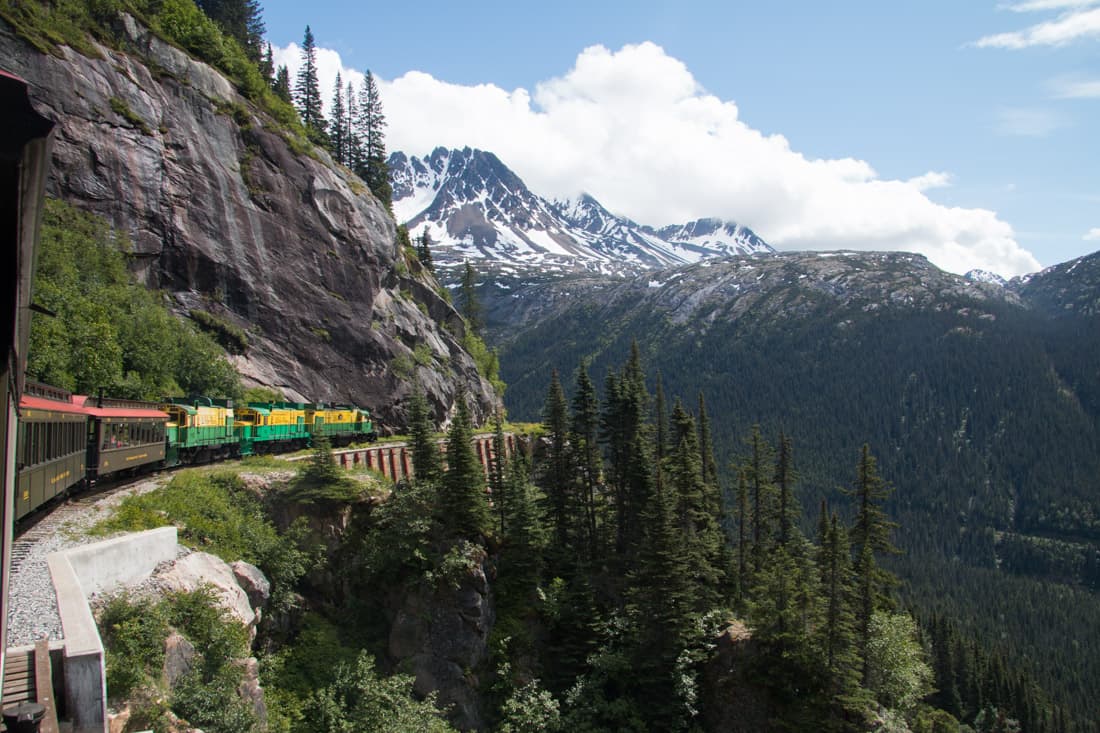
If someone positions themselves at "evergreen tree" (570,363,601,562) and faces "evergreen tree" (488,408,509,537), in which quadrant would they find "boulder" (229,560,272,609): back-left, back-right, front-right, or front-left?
front-left

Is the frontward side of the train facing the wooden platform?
no

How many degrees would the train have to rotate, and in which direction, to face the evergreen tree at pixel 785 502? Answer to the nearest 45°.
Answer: approximately 45° to its right

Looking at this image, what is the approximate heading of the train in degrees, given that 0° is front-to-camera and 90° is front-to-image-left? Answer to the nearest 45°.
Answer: approximately 225°

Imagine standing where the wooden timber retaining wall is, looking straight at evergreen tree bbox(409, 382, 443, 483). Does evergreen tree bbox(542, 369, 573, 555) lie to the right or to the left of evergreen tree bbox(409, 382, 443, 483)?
left

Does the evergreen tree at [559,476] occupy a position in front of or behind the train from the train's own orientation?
in front

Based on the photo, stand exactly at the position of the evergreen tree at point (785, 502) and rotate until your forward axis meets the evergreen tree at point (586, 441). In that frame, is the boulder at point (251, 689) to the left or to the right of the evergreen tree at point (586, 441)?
left

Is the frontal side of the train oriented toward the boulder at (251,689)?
no

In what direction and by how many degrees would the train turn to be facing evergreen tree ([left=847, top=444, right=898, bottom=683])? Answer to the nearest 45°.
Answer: approximately 45° to its right

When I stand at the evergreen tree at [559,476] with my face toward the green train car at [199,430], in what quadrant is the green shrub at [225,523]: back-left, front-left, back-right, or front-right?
front-left

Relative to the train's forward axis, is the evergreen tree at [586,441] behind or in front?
in front

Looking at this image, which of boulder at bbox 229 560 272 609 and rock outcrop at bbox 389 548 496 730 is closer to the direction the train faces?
the rock outcrop

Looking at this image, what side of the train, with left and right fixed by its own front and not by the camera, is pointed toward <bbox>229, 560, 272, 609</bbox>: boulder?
right

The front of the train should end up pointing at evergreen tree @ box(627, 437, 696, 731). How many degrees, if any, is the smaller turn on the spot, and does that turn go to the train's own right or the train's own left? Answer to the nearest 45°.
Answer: approximately 45° to the train's own right
